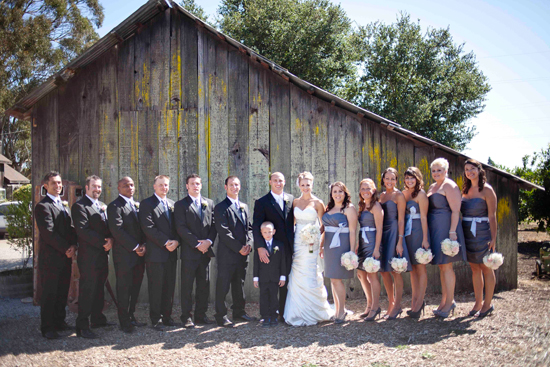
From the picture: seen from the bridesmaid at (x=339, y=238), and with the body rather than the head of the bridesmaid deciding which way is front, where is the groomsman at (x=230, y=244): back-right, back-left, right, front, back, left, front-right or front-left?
front-right

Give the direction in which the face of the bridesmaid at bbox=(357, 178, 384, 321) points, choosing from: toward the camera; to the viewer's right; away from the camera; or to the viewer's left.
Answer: toward the camera

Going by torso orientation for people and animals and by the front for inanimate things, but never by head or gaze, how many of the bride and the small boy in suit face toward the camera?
2

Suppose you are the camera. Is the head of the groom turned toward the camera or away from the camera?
toward the camera

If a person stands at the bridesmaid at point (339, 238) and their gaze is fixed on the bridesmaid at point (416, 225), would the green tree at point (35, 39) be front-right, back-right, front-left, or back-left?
back-left

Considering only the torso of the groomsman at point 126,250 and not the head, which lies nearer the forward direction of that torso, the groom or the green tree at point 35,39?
the groom

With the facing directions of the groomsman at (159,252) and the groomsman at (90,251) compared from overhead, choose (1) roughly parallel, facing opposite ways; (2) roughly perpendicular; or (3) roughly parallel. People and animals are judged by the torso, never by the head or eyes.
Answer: roughly parallel

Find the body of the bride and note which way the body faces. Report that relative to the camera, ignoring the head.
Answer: toward the camera

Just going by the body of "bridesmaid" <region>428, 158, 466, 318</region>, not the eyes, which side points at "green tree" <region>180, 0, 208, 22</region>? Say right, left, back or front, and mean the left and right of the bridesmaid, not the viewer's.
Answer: right

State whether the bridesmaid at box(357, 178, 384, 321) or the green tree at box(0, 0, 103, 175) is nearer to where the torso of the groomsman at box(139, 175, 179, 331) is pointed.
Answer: the bridesmaid

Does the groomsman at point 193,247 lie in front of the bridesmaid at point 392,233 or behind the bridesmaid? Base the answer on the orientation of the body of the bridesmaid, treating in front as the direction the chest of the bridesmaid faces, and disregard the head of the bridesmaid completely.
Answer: in front

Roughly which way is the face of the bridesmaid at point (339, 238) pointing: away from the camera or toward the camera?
toward the camera

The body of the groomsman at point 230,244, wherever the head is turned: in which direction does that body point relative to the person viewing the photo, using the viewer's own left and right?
facing the viewer and to the right of the viewer

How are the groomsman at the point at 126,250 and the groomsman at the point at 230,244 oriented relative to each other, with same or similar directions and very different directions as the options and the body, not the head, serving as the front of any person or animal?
same or similar directions

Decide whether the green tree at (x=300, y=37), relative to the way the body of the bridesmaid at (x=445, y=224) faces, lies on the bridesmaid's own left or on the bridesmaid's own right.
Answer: on the bridesmaid's own right

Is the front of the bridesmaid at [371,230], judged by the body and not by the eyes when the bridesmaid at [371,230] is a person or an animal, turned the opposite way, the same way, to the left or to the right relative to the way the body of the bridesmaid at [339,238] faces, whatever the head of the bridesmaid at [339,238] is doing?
the same way

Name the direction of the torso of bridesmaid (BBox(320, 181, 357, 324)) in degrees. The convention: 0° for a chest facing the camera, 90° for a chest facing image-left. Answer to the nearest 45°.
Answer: approximately 45°
